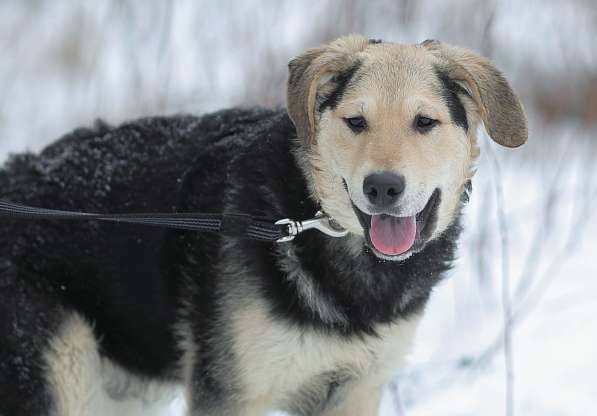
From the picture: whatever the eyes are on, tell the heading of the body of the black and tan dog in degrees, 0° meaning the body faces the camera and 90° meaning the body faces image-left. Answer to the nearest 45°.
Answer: approximately 315°
